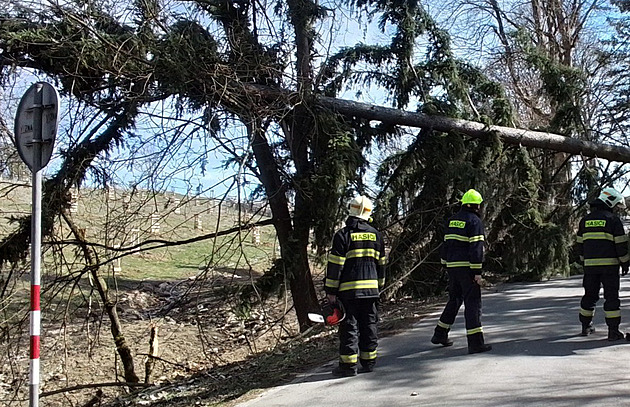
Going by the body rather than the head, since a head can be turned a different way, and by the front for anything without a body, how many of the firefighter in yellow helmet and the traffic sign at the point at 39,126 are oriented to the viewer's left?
0

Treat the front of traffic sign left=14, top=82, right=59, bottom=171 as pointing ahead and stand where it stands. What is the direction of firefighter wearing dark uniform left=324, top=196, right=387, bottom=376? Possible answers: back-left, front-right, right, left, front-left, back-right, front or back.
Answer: front-right

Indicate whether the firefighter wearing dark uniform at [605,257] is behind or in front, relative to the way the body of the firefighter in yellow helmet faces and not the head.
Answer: in front

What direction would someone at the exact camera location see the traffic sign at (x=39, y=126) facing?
facing away from the viewer and to the right of the viewer

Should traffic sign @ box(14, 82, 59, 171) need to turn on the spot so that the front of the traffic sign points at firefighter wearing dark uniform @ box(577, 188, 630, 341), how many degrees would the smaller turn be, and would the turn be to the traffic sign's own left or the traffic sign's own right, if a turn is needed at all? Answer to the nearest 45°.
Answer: approximately 45° to the traffic sign's own right

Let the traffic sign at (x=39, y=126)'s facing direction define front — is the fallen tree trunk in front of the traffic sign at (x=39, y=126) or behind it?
in front

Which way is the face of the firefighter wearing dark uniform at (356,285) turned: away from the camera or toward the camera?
away from the camera

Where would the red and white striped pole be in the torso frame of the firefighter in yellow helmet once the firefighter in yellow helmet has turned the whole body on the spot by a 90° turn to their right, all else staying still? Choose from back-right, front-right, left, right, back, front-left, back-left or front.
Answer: right

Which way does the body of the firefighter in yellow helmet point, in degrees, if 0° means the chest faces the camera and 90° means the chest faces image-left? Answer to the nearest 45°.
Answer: approximately 225°

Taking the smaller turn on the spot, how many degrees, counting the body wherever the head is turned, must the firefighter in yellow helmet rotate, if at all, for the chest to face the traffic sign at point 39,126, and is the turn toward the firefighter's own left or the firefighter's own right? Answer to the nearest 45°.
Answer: approximately 180°
